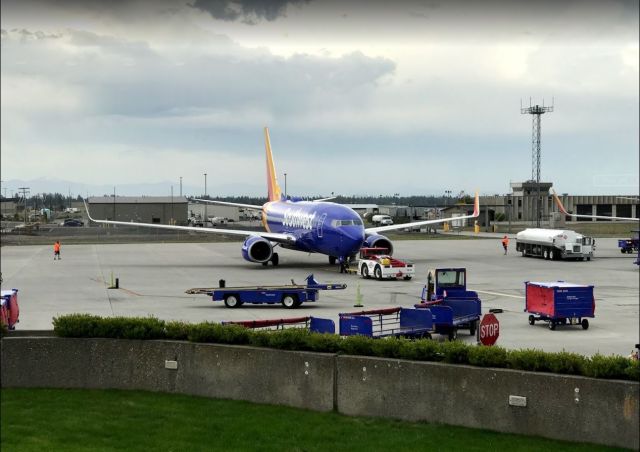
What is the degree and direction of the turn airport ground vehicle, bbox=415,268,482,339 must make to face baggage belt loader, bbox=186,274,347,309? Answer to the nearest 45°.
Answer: approximately 180°

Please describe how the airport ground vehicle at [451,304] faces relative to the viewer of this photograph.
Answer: facing the viewer and to the right of the viewer

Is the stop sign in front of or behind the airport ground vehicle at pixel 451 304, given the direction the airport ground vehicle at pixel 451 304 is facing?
in front
